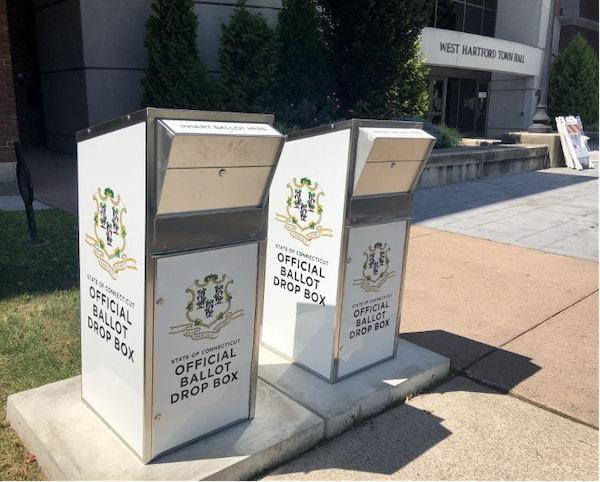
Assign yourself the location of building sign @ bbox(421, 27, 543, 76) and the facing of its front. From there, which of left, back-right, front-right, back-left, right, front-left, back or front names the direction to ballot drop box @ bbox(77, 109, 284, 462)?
front-right

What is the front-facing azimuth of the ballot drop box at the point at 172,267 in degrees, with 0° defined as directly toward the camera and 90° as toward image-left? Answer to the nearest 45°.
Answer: approximately 315°

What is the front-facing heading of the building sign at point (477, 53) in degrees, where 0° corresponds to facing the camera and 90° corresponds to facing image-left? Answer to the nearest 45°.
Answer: approximately 315°

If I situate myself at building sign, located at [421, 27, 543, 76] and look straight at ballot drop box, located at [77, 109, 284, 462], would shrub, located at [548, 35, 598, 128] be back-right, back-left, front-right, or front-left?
back-left

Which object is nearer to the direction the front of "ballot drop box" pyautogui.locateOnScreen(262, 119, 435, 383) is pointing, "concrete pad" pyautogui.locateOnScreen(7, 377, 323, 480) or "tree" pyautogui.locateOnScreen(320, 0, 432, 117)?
the concrete pad

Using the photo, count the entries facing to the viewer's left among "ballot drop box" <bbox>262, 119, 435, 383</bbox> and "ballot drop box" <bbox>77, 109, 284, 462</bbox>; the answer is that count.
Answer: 0

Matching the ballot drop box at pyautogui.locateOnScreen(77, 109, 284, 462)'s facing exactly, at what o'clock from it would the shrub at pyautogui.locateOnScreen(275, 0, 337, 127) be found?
The shrub is roughly at 8 o'clock from the ballot drop box.

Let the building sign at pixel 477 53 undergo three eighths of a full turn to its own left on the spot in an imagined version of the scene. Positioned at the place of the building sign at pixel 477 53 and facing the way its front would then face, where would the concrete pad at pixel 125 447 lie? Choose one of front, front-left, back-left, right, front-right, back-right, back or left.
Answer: back
